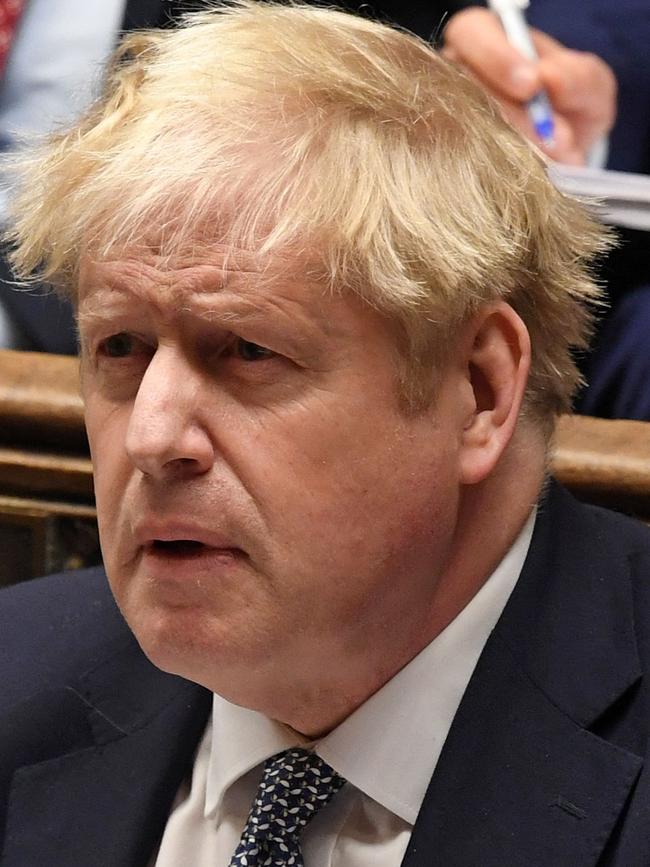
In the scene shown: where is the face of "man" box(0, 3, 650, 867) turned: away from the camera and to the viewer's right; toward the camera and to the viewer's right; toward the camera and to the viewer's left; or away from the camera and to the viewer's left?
toward the camera and to the viewer's left

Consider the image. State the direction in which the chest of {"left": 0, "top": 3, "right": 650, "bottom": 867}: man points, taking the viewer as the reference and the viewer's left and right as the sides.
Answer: facing the viewer and to the left of the viewer
